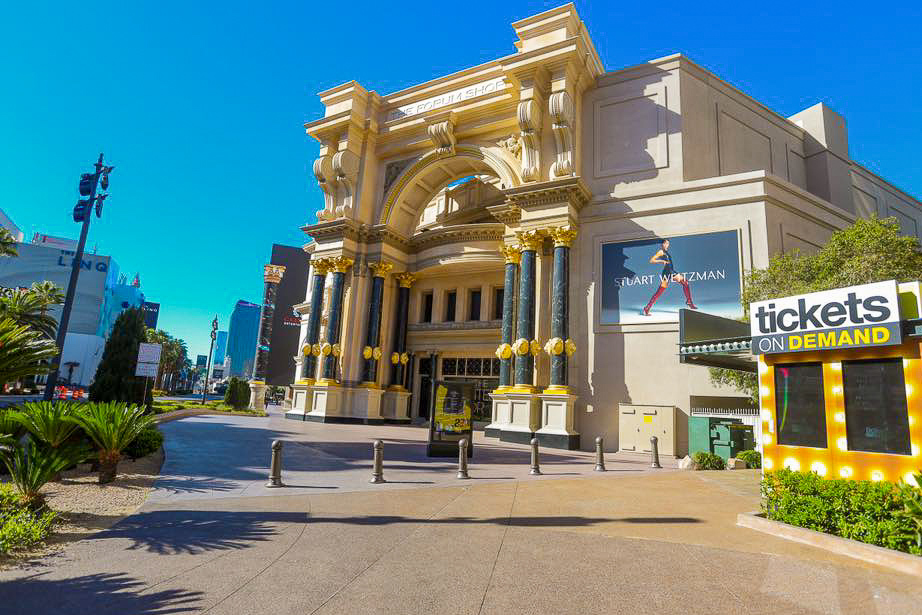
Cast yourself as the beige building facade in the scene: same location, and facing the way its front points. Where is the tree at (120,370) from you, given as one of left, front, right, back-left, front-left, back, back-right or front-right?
front

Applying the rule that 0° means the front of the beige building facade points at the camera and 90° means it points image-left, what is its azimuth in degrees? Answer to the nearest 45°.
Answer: approximately 45°

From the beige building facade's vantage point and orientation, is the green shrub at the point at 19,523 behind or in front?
in front

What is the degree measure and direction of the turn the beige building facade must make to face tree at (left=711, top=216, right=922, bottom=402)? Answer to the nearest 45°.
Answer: approximately 90° to its left

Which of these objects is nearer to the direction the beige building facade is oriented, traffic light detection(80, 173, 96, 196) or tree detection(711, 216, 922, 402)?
the traffic light

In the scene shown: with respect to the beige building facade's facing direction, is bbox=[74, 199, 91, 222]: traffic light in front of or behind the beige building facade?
in front

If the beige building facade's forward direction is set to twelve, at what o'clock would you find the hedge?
The hedge is roughly at 10 o'clock from the beige building facade.

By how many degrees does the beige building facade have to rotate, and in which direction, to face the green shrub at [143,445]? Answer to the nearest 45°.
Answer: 0° — it already faces it

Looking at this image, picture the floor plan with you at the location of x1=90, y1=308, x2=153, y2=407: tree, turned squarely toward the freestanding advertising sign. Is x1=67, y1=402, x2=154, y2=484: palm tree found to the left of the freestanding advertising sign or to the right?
right

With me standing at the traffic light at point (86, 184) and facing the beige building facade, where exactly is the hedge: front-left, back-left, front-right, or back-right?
front-right
